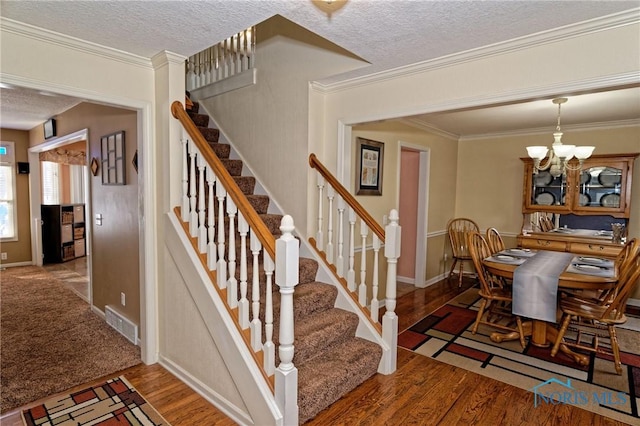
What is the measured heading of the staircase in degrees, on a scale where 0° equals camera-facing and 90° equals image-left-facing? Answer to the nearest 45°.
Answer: approximately 315°

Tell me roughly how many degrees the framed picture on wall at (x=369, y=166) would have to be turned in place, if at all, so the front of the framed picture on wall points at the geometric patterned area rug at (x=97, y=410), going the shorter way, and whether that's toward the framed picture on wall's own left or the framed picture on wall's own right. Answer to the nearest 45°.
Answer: approximately 90° to the framed picture on wall's own right

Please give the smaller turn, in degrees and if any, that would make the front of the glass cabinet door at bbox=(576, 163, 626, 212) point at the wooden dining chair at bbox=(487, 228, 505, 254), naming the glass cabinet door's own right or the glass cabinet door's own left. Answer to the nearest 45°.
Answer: approximately 45° to the glass cabinet door's own right

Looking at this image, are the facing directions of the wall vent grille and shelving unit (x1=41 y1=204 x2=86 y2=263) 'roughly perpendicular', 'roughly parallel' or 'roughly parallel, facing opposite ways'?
roughly perpendicular

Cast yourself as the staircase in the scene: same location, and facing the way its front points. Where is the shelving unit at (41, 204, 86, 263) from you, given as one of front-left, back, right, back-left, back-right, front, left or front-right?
back

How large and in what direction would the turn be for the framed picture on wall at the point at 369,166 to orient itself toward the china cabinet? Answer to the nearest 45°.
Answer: approximately 45° to its left

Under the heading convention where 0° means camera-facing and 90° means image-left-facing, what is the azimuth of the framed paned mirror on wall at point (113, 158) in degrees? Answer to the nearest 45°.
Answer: approximately 45°

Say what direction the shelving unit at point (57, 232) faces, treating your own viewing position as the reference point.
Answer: facing the viewer and to the right of the viewer

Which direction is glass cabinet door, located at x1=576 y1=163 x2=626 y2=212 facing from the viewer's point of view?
toward the camera

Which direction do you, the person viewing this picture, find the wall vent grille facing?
facing the viewer and to the left of the viewer
